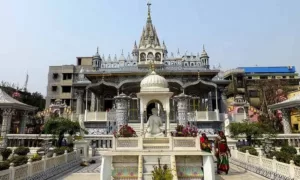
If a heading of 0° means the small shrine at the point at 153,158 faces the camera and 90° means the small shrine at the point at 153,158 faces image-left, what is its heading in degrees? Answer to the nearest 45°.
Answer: approximately 0°

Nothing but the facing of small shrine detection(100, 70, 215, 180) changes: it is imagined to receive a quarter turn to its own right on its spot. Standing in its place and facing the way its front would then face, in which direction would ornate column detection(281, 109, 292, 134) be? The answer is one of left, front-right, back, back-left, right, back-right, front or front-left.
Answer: back-right

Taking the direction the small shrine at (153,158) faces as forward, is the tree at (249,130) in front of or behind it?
behind

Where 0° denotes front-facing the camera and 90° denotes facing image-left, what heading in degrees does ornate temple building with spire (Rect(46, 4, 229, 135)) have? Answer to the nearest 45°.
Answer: approximately 0°

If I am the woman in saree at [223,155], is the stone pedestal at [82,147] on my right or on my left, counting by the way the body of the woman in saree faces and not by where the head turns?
on my right

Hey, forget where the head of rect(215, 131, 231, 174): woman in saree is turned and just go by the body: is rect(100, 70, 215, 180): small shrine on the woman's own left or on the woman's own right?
on the woman's own right

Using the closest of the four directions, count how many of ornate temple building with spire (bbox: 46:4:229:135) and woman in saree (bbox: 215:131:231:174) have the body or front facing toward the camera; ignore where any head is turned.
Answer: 2
